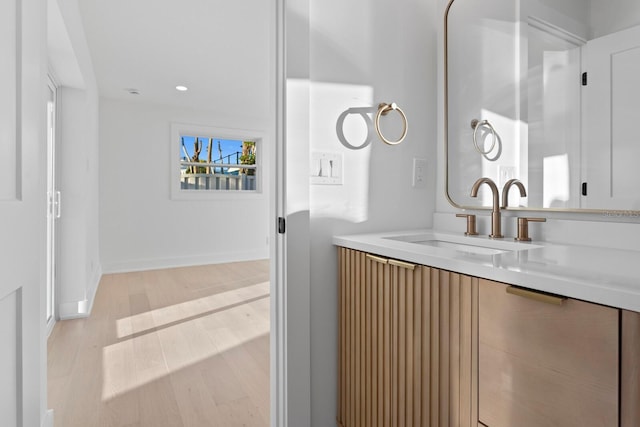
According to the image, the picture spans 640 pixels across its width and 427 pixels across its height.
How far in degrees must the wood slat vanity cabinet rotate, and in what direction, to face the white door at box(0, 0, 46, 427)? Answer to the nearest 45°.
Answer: approximately 45° to its right

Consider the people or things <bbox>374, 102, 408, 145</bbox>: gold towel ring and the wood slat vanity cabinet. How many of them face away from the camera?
0

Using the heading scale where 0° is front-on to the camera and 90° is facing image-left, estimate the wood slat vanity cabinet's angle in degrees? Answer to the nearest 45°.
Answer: approximately 45°

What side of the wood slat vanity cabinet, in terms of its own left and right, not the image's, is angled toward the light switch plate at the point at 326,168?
right

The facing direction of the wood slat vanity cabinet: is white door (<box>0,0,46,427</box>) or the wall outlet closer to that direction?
the white door

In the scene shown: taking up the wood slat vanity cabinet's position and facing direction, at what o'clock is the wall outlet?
The wall outlet is roughly at 4 o'clock from the wood slat vanity cabinet.
